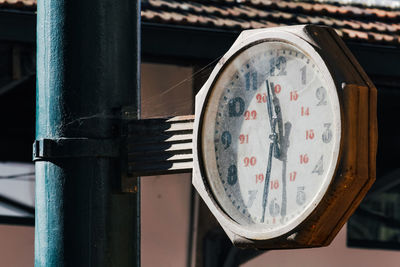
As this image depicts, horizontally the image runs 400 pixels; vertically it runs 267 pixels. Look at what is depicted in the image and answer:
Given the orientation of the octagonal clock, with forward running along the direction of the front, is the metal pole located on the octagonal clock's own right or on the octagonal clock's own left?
on the octagonal clock's own right

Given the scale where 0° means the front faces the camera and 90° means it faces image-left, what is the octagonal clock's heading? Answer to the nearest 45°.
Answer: approximately 45°

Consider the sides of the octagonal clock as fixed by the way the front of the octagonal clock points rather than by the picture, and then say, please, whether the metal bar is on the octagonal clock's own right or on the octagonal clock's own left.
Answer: on the octagonal clock's own right
